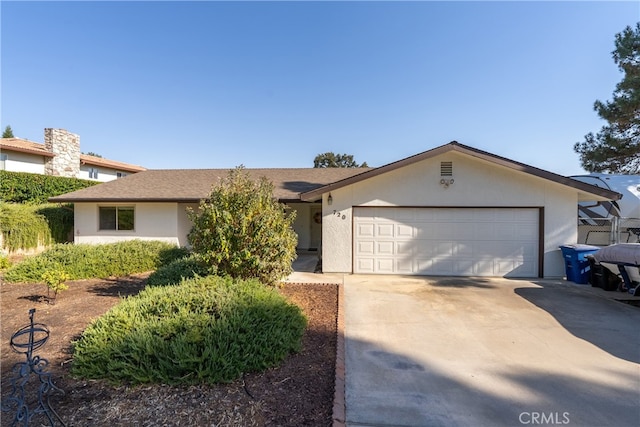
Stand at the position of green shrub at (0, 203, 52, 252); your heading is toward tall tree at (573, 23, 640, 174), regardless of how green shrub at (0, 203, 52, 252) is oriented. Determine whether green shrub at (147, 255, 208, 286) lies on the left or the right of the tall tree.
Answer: right

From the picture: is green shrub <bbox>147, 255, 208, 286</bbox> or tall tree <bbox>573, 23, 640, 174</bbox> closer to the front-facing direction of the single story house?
the green shrub

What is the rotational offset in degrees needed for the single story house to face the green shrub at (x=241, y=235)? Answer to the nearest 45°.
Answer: approximately 45° to its right

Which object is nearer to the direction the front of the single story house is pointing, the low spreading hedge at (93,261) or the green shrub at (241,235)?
the green shrub

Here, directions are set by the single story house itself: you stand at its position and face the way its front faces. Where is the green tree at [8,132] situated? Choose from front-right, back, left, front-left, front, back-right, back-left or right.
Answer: back-right

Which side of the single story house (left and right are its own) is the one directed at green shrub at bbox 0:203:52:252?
right

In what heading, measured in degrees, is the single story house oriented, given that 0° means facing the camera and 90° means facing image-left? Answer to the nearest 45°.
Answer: approximately 0°

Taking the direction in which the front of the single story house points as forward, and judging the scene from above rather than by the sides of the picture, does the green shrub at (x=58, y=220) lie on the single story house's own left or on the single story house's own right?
on the single story house's own right

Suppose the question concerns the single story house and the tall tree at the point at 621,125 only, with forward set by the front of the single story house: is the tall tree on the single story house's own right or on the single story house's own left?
on the single story house's own left

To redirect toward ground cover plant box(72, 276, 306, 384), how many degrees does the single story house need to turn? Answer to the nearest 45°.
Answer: approximately 45° to its right

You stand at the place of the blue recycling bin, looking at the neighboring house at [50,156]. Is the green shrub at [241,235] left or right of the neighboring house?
left

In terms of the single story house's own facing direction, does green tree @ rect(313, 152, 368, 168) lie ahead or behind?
behind

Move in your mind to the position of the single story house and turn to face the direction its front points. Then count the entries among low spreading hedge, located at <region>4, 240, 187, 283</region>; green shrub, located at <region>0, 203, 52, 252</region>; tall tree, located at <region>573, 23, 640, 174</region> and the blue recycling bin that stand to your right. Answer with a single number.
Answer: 2
